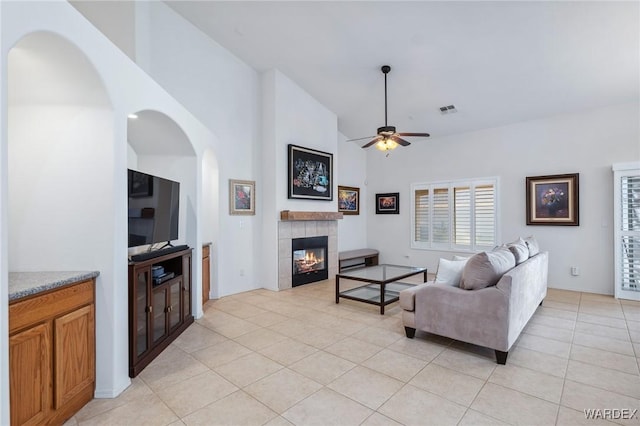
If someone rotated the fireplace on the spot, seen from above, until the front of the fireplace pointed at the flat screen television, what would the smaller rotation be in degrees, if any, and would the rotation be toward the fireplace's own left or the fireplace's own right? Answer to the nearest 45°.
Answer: approximately 90° to the fireplace's own right

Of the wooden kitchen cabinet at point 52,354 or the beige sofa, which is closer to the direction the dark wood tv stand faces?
the beige sofa

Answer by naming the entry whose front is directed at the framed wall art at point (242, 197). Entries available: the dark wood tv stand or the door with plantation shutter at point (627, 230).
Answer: the door with plantation shutter

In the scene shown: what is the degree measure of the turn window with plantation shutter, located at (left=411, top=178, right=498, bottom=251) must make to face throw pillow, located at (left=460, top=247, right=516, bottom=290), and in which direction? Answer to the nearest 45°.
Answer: approximately 45° to its left

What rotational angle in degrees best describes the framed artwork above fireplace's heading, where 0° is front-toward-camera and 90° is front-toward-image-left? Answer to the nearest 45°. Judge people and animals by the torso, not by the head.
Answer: approximately 315°

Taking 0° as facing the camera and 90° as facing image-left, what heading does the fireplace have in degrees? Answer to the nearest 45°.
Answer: approximately 315°

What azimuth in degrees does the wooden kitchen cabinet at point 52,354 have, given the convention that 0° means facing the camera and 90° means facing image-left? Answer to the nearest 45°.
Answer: approximately 315°

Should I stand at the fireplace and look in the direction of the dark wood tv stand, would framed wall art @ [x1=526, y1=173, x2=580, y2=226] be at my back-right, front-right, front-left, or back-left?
back-left

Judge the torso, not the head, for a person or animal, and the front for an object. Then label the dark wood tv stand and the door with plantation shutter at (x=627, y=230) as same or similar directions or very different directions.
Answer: very different directions
